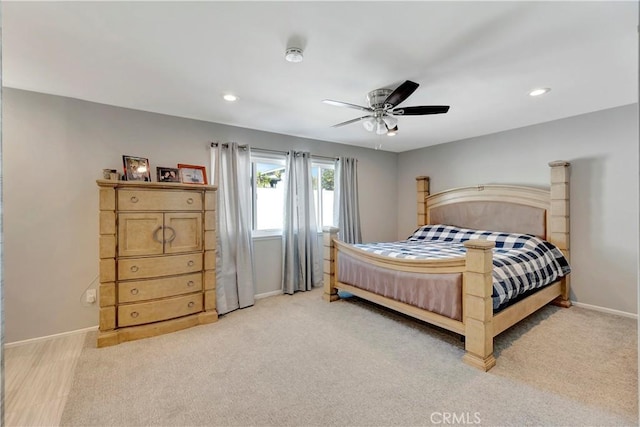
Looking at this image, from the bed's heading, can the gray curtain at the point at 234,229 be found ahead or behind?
ahead

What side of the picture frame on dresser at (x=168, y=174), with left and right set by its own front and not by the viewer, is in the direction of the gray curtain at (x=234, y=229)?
left

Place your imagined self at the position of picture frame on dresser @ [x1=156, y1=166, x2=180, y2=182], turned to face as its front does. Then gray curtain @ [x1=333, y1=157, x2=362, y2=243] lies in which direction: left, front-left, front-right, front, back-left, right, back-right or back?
left

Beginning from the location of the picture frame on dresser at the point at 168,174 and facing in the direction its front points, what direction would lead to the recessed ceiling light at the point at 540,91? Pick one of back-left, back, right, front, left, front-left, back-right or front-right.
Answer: front-left

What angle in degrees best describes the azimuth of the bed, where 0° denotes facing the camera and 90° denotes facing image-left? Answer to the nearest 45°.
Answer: approximately 45°

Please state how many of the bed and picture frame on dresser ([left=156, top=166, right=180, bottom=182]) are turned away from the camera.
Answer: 0

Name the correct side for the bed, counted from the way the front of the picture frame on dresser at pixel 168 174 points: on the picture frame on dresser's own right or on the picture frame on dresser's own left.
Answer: on the picture frame on dresser's own left

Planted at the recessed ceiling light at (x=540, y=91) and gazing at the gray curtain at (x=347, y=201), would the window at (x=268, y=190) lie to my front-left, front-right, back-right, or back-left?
front-left

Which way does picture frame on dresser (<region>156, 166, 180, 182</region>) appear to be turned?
toward the camera

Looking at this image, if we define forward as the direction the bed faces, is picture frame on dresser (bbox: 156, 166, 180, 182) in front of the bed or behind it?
in front

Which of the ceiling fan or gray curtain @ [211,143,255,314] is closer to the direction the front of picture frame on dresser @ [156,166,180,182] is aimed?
the ceiling fan

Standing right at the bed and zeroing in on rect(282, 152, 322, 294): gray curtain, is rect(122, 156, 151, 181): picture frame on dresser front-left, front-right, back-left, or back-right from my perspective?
front-left

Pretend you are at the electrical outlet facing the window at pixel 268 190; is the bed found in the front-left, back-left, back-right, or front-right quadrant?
front-right

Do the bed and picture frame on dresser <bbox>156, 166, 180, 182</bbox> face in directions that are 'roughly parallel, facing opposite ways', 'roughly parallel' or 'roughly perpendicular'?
roughly perpendicular
